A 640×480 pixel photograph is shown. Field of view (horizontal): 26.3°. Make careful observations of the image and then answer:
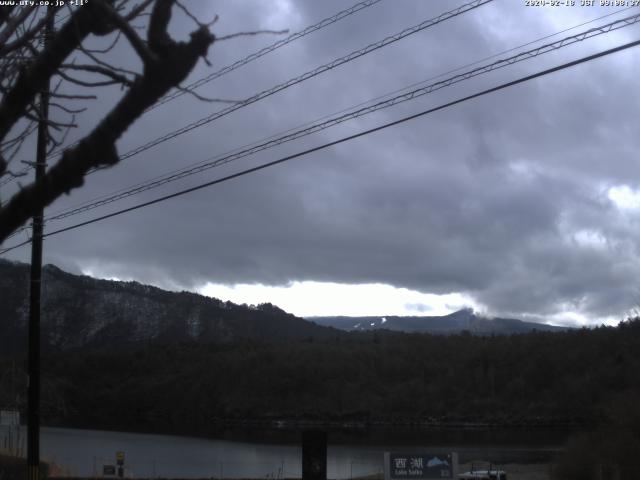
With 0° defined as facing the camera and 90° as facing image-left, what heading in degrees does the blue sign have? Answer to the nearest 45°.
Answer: approximately 0°
